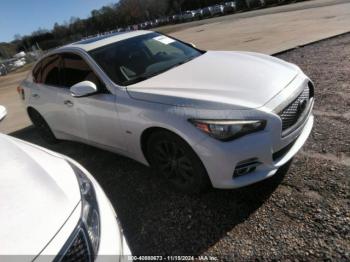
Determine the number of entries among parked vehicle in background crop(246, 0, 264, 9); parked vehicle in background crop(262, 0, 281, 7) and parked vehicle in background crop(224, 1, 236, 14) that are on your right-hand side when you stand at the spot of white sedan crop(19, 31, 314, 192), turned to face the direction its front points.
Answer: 0

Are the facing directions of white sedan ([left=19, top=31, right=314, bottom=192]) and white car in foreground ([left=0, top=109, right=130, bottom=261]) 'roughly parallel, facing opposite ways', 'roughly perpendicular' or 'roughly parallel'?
roughly parallel

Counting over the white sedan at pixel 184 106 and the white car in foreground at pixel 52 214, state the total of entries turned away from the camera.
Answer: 0

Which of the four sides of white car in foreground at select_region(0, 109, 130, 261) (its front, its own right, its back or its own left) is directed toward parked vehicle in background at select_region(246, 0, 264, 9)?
left

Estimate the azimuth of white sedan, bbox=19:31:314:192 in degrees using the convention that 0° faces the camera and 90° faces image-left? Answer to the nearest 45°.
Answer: approximately 315°

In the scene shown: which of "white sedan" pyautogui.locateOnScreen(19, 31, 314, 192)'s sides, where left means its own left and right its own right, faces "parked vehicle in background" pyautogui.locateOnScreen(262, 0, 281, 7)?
left

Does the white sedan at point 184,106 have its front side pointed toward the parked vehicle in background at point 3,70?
no

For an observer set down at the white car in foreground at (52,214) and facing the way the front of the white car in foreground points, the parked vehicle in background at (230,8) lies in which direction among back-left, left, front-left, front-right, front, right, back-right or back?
left

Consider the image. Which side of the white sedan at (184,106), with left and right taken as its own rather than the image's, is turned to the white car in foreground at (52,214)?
right

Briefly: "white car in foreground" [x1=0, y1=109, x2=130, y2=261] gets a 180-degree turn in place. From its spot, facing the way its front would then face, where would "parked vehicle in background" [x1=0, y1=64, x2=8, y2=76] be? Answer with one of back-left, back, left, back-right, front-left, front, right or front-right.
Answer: front-right

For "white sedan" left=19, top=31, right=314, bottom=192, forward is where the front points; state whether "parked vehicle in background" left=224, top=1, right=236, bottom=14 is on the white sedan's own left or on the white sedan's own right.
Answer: on the white sedan's own left

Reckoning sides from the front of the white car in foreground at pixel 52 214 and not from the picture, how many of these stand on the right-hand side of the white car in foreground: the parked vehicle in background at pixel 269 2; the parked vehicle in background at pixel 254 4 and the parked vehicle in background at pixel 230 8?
0

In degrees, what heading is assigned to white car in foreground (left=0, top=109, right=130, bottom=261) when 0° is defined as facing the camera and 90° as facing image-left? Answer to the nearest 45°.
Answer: approximately 315°

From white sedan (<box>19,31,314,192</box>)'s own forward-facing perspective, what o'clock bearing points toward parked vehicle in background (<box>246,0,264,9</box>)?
The parked vehicle in background is roughly at 8 o'clock from the white sedan.
